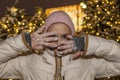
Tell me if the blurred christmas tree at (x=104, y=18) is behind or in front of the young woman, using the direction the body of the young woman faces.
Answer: behind

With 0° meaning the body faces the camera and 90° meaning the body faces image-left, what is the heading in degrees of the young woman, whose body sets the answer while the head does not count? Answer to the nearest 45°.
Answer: approximately 0°

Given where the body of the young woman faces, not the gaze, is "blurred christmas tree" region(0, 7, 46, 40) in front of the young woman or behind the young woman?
behind
